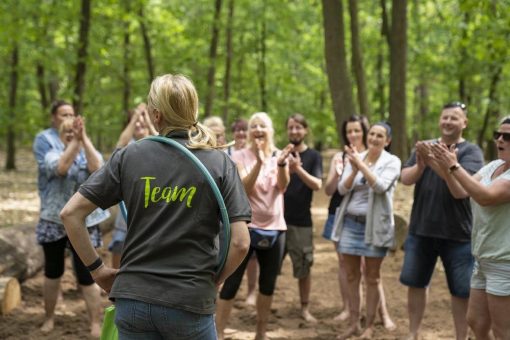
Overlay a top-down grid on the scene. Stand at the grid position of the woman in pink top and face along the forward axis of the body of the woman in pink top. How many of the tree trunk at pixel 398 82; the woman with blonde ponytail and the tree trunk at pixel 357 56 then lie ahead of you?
1

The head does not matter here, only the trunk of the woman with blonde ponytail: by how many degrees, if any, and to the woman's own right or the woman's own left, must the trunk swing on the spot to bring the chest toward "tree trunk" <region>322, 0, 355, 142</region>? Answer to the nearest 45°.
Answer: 0° — they already face it

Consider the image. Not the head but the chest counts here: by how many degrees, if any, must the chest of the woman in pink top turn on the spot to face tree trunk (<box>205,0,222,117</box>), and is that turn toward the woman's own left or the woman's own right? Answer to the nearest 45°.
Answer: approximately 180°

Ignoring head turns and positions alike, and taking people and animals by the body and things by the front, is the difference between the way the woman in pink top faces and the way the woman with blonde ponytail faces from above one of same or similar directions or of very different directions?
very different directions

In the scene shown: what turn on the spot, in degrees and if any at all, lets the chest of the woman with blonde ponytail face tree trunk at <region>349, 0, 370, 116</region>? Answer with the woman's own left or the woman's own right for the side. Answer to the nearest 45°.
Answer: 0° — they already face it

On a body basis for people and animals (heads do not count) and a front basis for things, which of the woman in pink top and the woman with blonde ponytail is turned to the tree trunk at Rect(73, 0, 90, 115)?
the woman with blonde ponytail

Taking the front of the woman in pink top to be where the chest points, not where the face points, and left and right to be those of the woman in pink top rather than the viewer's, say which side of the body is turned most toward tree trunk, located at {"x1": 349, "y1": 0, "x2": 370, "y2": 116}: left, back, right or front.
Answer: back

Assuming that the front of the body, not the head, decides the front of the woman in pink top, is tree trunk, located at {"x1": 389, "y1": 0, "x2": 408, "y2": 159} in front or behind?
behind

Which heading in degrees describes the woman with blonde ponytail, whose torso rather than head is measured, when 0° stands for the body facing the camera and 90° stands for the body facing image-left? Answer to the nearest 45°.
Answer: approximately 180°

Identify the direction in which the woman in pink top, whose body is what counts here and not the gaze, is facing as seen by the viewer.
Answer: toward the camera

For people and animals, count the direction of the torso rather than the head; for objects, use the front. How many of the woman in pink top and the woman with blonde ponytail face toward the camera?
1

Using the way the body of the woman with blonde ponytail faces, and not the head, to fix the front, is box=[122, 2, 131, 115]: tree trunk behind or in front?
in front

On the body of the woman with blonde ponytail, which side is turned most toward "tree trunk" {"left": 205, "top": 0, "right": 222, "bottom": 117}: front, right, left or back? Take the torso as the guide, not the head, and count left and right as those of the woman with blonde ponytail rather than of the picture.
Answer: front

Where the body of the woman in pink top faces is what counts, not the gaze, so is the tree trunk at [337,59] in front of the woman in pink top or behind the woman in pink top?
behind
